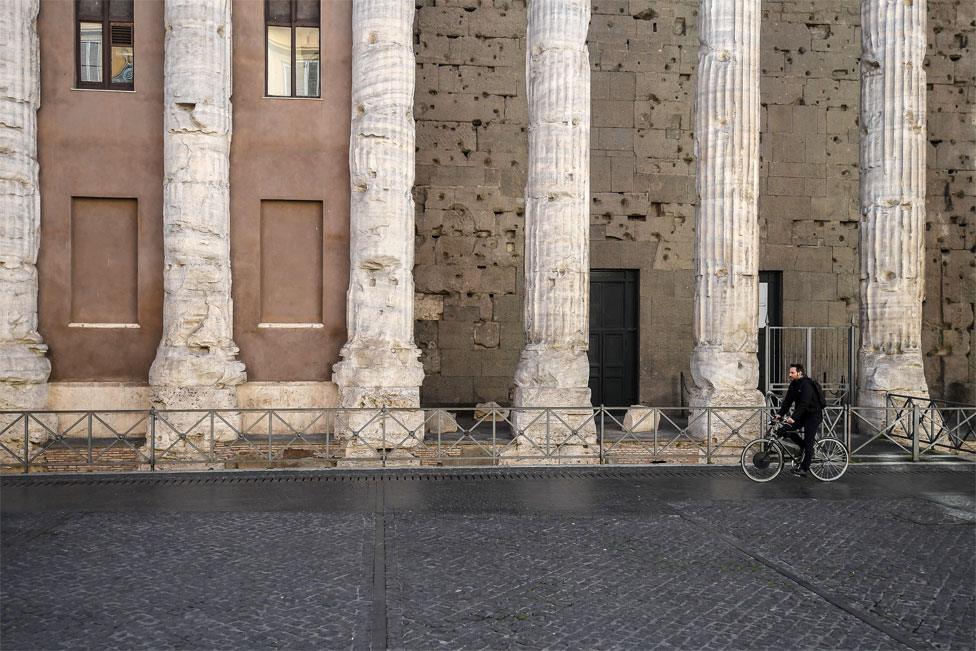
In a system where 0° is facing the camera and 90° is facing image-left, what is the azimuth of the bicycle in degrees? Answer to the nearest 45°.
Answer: approximately 90°

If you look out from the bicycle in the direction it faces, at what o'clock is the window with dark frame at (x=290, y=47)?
The window with dark frame is roughly at 12 o'clock from the bicycle.

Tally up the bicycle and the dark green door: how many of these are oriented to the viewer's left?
1

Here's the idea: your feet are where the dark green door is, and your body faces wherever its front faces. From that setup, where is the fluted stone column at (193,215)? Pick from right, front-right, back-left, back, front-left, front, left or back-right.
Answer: front-right

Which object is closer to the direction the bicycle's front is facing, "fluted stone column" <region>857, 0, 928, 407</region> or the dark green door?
the dark green door

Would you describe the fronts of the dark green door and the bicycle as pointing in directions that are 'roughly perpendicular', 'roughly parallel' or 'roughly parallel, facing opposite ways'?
roughly perpendicular

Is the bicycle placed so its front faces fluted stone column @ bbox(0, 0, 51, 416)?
yes

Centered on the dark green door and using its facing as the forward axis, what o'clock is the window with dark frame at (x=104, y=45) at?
The window with dark frame is roughly at 2 o'clock from the dark green door.

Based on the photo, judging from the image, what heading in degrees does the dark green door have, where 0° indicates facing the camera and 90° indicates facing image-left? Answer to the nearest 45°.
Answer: approximately 0°
